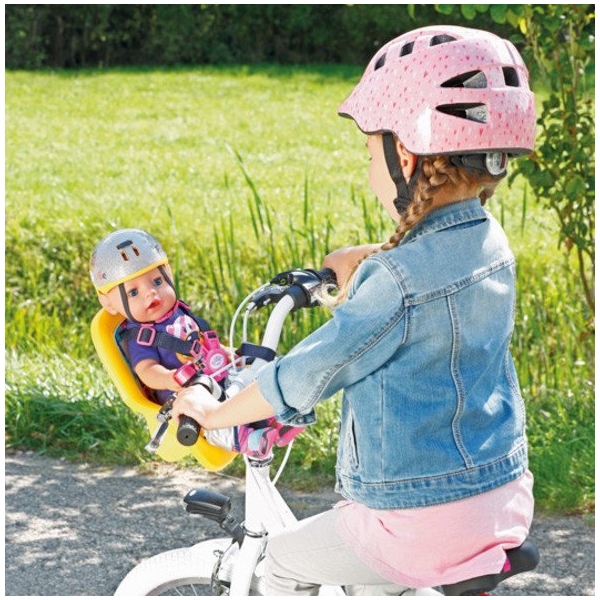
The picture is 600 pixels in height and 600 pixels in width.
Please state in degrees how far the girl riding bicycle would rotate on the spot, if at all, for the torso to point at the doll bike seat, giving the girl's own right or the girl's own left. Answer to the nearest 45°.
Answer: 0° — they already face it

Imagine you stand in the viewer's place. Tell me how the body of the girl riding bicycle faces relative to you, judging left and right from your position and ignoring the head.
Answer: facing away from the viewer and to the left of the viewer

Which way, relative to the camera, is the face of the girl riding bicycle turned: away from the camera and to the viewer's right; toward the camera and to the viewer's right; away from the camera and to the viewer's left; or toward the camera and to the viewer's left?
away from the camera and to the viewer's left
